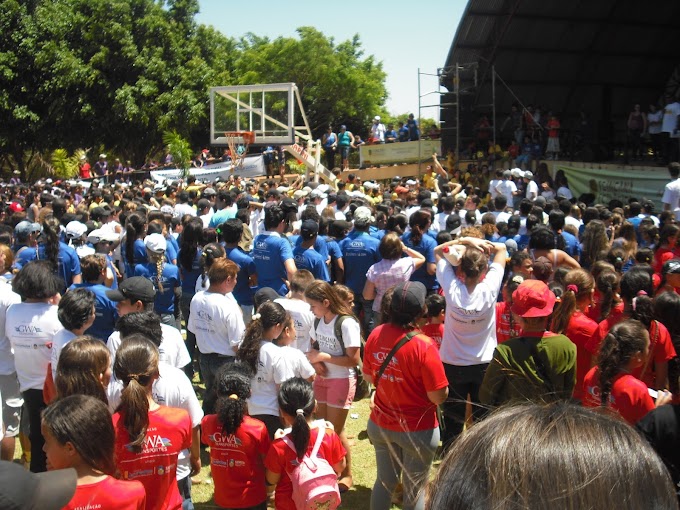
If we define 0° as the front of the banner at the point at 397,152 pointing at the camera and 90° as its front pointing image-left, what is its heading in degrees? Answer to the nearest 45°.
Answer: approximately 0°

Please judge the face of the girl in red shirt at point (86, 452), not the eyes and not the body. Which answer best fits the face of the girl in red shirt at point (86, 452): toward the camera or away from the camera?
away from the camera

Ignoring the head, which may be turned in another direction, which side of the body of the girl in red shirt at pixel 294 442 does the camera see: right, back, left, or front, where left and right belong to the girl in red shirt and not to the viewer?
back

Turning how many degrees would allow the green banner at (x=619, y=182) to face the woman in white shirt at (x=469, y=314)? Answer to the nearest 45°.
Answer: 0° — it already faces them

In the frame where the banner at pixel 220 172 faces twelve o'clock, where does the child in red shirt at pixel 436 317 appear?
The child in red shirt is roughly at 12 o'clock from the banner.

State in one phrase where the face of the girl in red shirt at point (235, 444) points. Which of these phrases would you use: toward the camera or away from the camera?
away from the camera

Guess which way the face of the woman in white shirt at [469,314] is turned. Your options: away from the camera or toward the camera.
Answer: away from the camera

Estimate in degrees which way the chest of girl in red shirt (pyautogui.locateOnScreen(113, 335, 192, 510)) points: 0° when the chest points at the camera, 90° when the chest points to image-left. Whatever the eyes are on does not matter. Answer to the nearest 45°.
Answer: approximately 180°

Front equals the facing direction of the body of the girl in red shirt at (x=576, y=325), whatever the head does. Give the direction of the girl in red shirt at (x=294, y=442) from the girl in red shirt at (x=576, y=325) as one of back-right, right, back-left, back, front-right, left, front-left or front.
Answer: back
